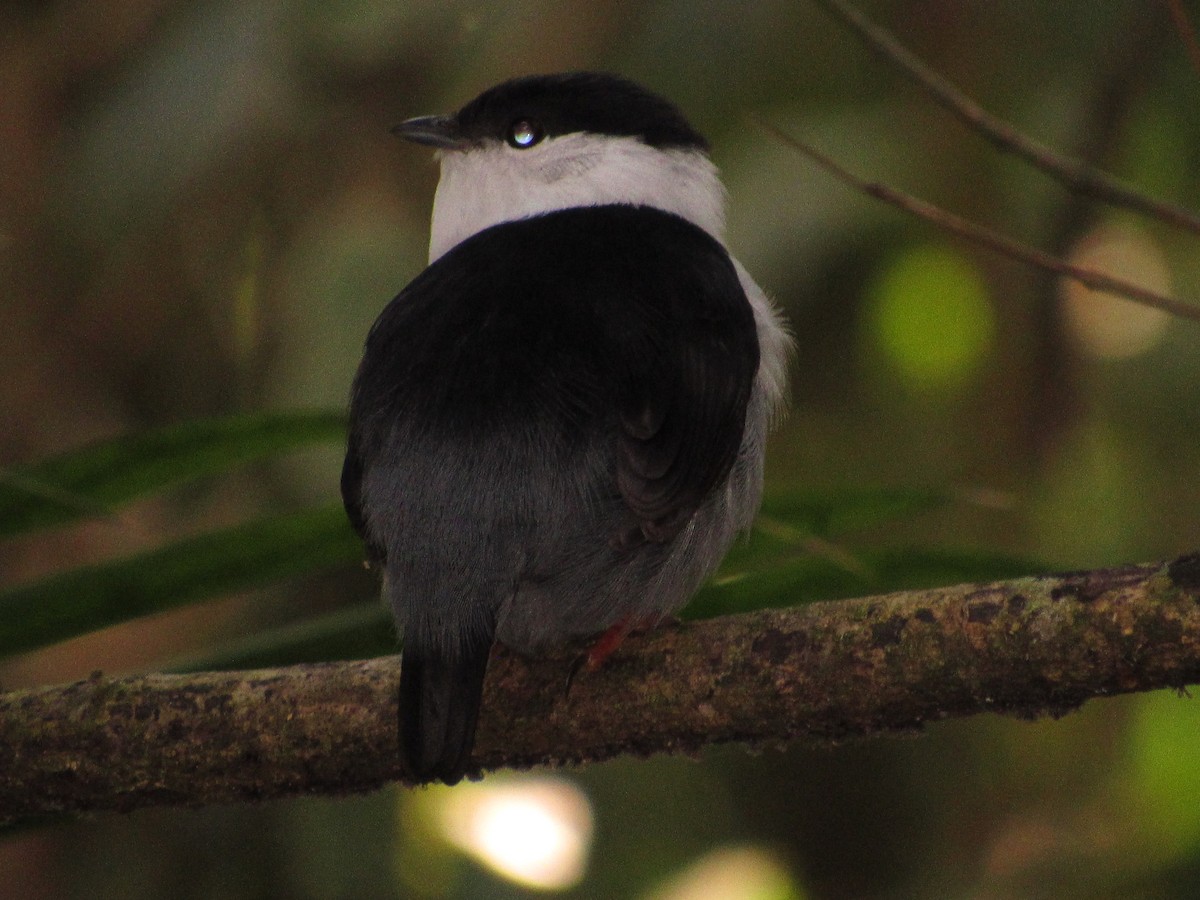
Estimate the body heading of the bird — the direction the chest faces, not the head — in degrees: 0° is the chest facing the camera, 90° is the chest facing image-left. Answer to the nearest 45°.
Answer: approximately 225°

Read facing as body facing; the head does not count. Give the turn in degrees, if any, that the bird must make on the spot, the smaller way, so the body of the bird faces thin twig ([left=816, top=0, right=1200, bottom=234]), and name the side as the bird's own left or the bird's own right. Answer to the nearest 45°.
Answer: approximately 45° to the bird's own right

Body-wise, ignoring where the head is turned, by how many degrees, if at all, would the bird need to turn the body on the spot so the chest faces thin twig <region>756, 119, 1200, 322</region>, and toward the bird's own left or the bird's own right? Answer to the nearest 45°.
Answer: approximately 45° to the bird's own right
